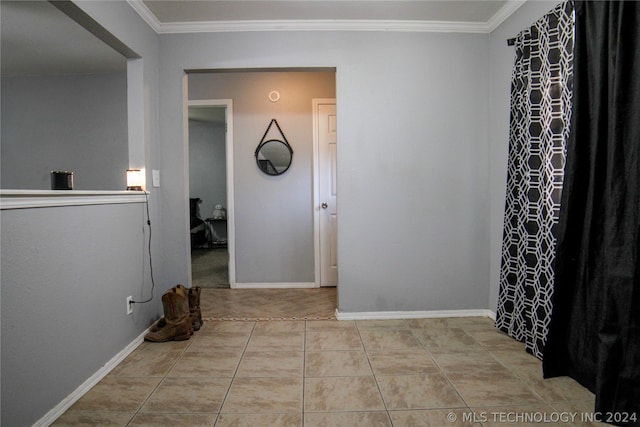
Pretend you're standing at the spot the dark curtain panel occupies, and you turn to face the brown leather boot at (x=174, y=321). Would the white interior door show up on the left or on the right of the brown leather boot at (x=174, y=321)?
right

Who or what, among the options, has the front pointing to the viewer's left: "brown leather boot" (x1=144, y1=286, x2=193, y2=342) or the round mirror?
the brown leather boot

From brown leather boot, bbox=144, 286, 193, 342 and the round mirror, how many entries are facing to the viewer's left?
1

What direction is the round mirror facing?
toward the camera

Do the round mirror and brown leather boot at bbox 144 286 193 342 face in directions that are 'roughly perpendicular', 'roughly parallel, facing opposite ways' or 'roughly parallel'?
roughly perpendicular

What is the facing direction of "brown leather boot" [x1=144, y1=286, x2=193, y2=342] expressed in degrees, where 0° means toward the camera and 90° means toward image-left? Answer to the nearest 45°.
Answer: approximately 90°

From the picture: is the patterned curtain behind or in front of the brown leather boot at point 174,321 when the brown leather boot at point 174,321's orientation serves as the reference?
behind

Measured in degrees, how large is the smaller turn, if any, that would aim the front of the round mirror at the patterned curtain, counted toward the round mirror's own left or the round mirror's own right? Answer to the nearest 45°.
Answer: approximately 45° to the round mirror's own left

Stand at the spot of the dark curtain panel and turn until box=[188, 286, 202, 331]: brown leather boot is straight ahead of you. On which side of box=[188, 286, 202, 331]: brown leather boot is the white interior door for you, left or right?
right
